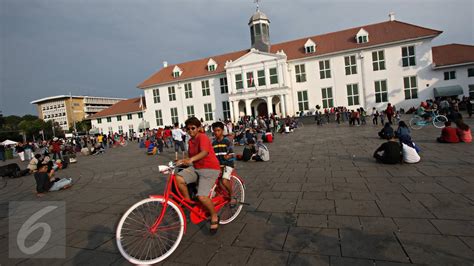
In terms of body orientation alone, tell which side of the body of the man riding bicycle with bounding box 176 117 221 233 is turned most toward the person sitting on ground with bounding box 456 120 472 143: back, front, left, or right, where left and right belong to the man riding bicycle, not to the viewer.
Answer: back

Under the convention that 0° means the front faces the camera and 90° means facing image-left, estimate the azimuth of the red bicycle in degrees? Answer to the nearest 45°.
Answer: approximately 45°

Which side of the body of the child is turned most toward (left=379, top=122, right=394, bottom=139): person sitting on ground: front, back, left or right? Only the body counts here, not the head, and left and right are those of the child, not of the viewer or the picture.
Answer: back

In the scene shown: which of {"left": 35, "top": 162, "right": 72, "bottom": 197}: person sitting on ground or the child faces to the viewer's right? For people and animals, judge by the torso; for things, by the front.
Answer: the person sitting on ground

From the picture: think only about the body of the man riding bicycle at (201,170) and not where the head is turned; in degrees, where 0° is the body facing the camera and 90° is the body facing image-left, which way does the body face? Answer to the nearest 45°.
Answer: approximately 45°

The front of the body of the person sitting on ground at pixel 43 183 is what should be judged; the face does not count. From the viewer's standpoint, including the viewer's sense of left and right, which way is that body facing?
facing to the right of the viewer

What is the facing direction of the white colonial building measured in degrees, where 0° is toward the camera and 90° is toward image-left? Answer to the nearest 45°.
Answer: approximately 45°

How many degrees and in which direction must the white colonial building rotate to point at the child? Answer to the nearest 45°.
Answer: approximately 45° to its left
